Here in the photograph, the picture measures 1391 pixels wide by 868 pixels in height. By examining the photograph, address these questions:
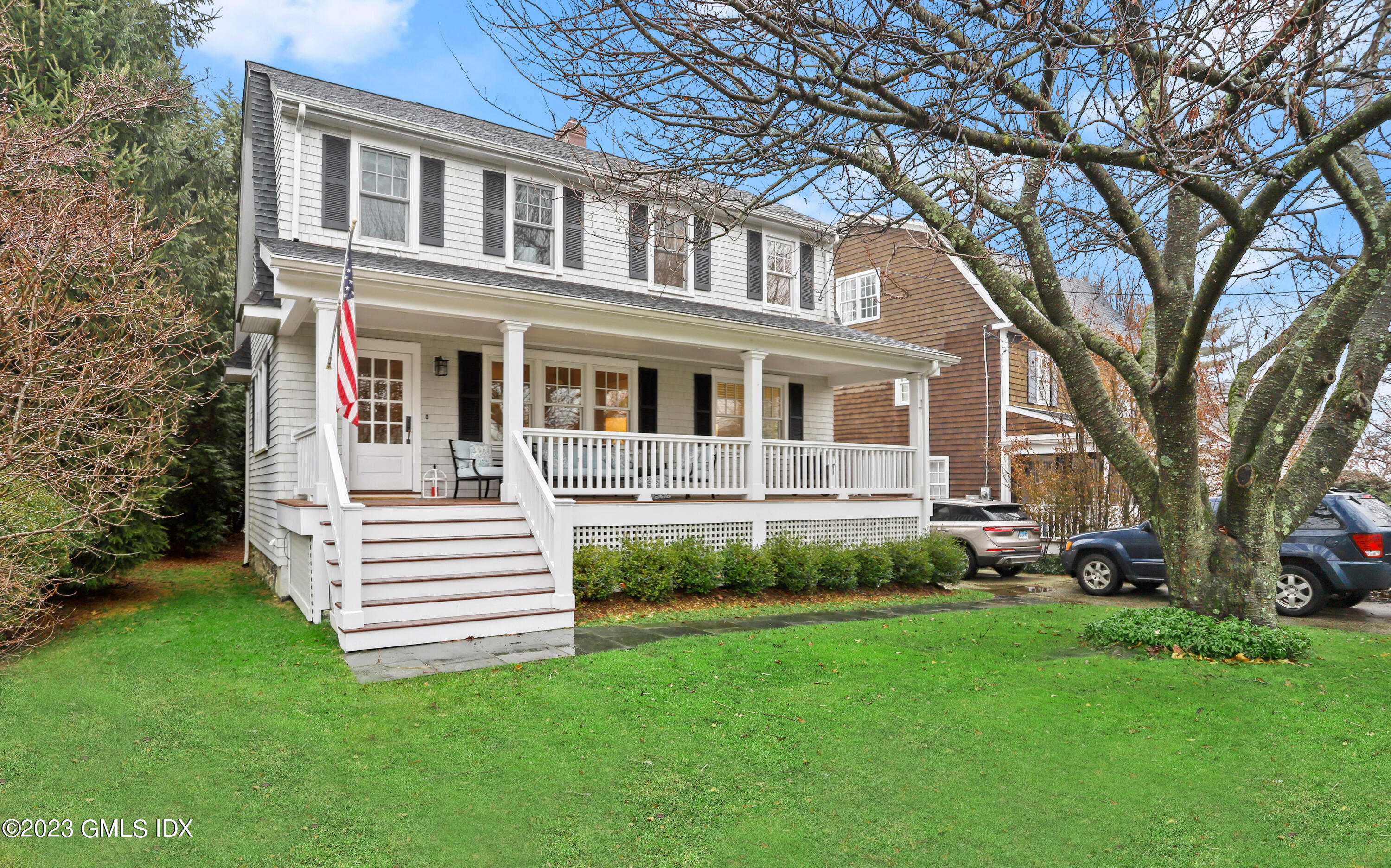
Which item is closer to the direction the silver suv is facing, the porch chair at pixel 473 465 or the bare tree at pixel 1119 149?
the porch chair

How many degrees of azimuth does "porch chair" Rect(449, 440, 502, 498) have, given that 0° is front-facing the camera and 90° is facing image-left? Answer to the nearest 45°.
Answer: approximately 315°

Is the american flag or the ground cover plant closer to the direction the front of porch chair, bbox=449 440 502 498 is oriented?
the ground cover plant

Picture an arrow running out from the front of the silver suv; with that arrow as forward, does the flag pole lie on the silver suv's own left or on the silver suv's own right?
on the silver suv's own left

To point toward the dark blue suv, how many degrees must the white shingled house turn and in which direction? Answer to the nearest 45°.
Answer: approximately 45° to its left

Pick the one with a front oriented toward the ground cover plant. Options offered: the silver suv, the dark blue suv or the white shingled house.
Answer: the white shingled house

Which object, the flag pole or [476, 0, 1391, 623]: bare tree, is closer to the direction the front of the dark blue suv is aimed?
the flag pole

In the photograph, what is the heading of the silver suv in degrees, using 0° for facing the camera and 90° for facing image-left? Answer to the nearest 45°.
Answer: approximately 135°
